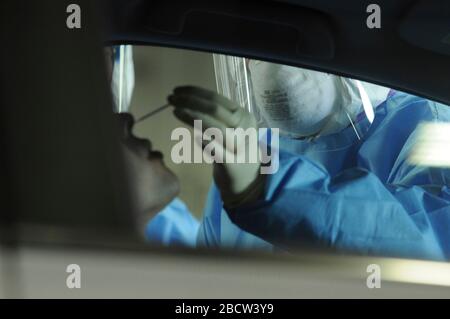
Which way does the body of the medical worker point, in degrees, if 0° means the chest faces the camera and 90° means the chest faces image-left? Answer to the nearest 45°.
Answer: approximately 45°

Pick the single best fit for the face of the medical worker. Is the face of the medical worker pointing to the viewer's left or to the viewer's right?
to the viewer's left
